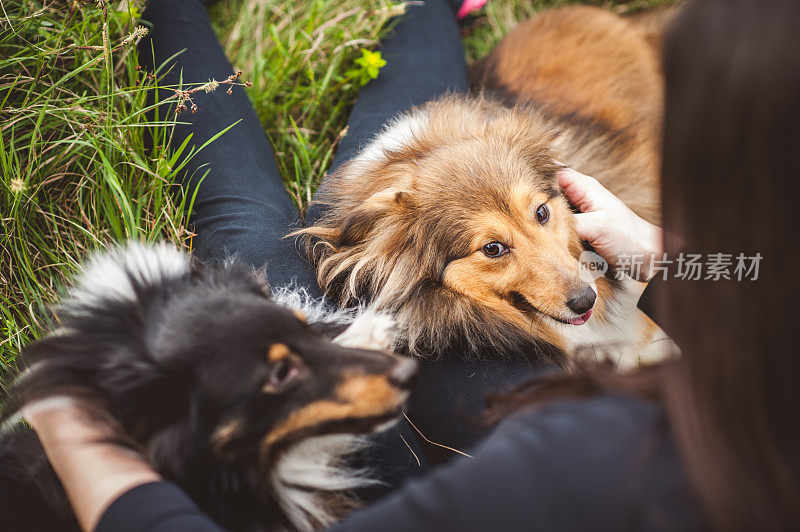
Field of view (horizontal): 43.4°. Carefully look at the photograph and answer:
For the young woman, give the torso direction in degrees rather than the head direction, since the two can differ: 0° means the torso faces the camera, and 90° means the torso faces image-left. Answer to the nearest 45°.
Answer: approximately 135°

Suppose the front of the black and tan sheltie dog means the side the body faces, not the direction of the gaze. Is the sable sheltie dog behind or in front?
in front

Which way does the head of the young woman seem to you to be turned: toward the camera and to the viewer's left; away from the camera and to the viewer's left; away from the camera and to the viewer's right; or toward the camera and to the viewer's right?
away from the camera and to the viewer's left

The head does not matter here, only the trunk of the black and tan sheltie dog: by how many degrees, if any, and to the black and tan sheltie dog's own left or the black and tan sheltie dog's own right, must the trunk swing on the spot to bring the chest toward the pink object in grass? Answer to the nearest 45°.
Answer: approximately 45° to the black and tan sheltie dog's own left

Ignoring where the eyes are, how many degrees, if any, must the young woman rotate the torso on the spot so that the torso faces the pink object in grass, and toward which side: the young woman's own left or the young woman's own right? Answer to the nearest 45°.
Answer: approximately 45° to the young woman's own right

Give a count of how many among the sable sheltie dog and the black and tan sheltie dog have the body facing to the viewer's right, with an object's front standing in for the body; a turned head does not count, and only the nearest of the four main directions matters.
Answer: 1

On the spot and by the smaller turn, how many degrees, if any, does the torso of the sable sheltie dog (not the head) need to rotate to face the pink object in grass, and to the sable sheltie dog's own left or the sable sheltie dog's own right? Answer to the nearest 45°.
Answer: approximately 135° to the sable sheltie dog's own right

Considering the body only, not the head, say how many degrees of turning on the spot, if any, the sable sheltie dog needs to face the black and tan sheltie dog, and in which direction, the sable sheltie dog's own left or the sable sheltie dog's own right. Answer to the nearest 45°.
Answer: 0° — it already faces it

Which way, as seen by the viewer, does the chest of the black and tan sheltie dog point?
to the viewer's right
